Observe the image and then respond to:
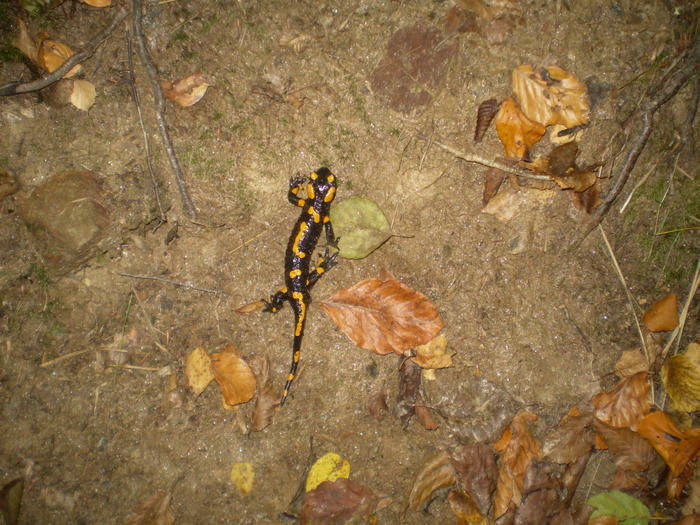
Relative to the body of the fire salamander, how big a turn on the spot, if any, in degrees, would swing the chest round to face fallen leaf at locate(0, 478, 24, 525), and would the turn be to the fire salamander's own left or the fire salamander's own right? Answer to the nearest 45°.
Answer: approximately 90° to the fire salamander's own left

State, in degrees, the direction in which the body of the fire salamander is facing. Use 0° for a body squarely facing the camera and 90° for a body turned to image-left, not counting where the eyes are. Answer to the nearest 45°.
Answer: approximately 180°

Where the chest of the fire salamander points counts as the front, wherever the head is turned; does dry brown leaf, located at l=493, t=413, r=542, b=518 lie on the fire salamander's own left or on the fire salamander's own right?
on the fire salamander's own right

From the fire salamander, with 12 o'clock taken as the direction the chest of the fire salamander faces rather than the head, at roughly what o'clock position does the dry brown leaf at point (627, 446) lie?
The dry brown leaf is roughly at 4 o'clock from the fire salamander.

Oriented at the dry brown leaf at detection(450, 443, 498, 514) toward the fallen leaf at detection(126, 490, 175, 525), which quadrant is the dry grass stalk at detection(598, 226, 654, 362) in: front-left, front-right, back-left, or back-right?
back-right

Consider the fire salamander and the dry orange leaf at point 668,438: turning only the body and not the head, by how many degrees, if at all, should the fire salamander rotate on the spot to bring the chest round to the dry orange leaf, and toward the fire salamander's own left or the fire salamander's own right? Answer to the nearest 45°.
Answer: approximately 135° to the fire salamander's own right

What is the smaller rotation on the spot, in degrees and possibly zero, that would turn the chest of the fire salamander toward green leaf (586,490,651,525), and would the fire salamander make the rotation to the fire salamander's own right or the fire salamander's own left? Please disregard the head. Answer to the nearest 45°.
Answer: approximately 135° to the fire salamander's own right
